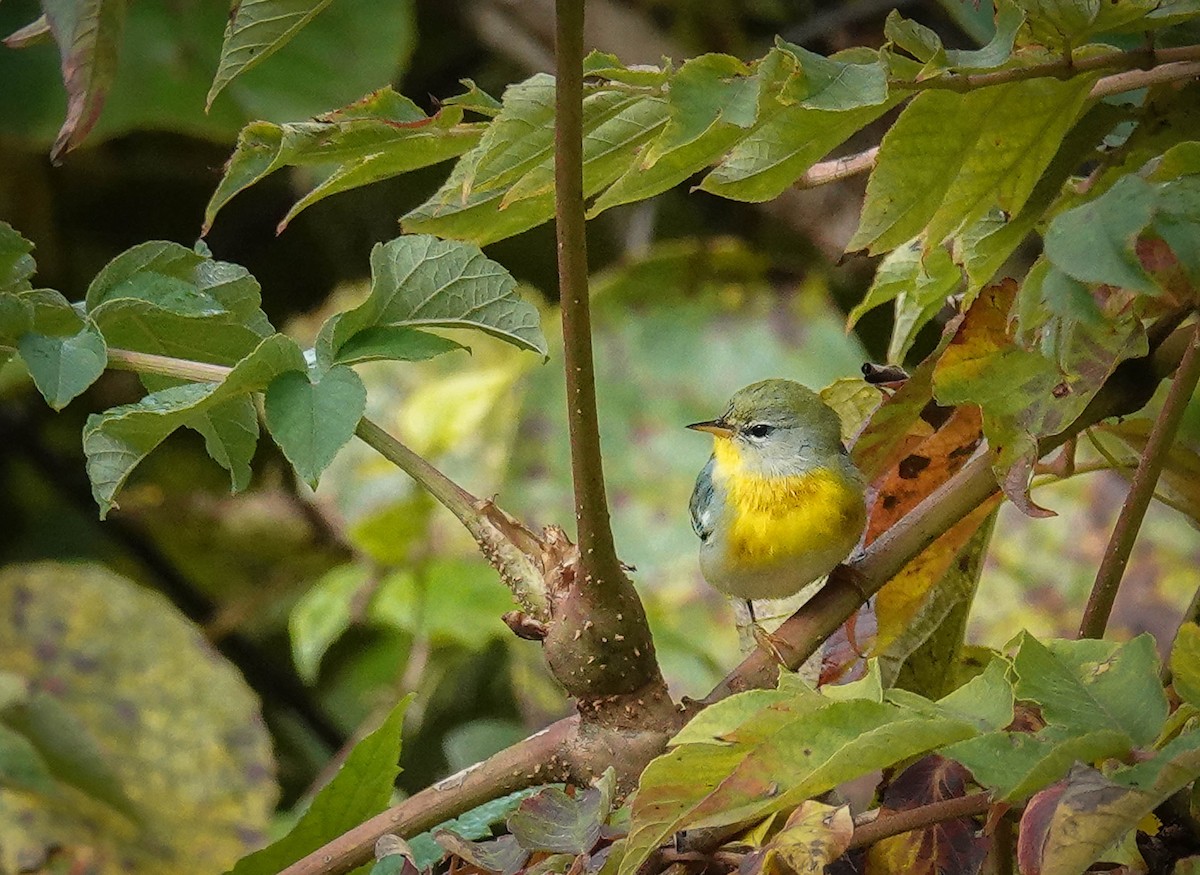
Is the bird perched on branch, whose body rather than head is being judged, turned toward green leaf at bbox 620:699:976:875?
yes

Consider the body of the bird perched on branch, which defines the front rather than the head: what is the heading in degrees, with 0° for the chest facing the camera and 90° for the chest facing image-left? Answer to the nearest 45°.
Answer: approximately 0°
